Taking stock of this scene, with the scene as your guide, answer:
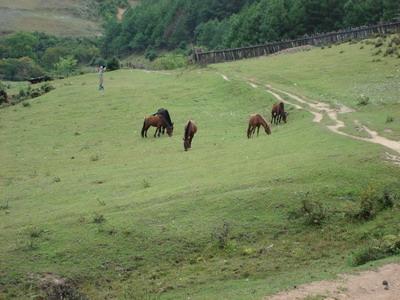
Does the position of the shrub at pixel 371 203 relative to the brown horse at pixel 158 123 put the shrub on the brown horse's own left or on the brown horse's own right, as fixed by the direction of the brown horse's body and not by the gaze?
on the brown horse's own right

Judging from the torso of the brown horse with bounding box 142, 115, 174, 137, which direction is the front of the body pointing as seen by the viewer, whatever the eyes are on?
to the viewer's right

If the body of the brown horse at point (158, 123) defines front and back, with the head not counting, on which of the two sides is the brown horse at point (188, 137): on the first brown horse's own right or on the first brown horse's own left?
on the first brown horse's own right

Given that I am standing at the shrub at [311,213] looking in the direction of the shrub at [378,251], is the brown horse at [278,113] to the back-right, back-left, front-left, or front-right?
back-left

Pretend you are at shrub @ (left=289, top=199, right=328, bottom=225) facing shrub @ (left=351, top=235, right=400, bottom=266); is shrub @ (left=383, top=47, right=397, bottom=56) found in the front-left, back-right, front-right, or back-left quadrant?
back-left

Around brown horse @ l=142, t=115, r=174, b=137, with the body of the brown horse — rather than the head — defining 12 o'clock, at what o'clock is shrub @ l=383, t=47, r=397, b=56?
The shrub is roughly at 11 o'clock from the brown horse.

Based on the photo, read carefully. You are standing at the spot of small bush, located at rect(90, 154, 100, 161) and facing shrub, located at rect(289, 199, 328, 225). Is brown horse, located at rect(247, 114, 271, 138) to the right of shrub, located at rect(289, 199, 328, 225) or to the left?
left

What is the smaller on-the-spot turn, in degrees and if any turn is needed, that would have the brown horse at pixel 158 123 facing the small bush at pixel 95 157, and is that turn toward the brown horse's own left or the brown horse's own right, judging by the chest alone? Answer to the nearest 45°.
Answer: approximately 135° to the brown horse's own right
